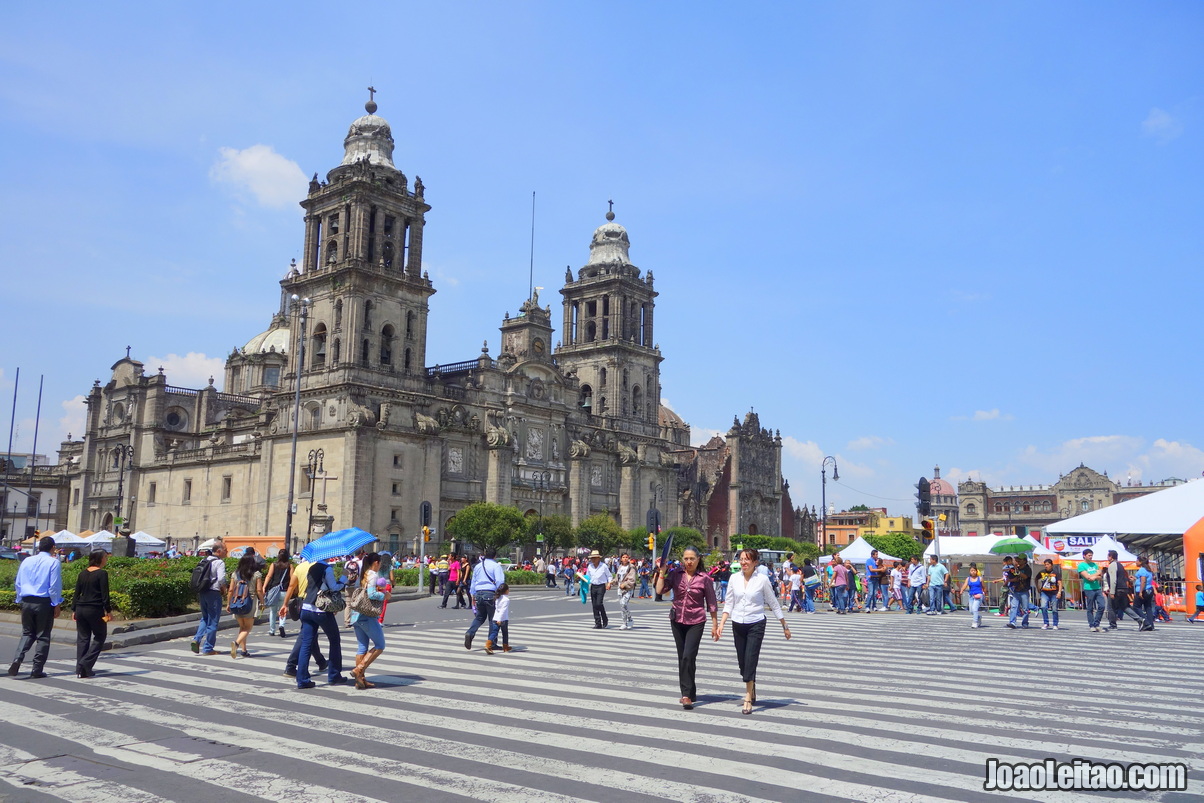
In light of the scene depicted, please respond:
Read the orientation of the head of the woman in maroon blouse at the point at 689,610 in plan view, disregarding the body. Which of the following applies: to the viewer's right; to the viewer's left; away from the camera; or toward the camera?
toward the camera

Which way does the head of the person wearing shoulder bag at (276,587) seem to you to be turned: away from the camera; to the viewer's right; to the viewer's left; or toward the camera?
away from the camera

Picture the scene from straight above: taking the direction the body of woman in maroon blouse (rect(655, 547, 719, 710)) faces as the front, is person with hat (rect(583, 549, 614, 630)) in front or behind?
behind

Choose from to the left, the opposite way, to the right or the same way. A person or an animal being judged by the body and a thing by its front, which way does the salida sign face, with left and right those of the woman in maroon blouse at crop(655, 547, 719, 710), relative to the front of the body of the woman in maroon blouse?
the same way

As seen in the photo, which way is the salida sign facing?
toward the camera

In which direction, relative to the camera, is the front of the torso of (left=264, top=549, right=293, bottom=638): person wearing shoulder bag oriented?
away from the camera

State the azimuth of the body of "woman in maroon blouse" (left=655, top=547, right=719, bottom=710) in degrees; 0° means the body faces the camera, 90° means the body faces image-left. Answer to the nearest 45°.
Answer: approximately 0°

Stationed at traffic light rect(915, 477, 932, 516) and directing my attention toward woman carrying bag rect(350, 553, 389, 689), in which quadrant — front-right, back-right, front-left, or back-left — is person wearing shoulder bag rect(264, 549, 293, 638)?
front-right

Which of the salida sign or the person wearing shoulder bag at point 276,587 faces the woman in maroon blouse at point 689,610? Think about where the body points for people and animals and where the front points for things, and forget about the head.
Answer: the salida sign
